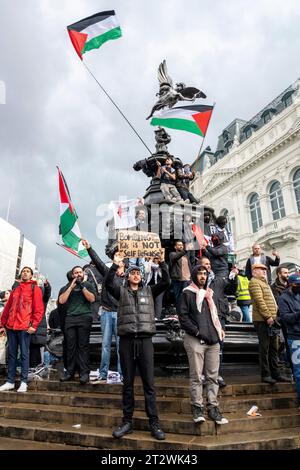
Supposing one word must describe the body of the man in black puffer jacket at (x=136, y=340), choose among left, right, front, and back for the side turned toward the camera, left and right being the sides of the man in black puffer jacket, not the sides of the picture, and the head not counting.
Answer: front

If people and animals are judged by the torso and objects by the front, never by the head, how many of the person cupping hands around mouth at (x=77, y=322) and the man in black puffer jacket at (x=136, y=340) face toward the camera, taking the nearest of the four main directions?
2

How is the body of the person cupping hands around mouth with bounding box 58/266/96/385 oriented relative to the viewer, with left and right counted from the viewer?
facing the viewer

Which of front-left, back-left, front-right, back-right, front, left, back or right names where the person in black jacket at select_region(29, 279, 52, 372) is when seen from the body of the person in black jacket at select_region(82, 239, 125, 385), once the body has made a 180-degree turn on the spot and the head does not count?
left

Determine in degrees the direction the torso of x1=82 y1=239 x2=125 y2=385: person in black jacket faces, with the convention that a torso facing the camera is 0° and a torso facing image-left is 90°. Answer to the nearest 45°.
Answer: approximately 45°

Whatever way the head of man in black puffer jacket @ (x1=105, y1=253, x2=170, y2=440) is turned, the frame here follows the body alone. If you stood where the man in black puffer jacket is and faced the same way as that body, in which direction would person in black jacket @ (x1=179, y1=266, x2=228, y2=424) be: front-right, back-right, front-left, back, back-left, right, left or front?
left

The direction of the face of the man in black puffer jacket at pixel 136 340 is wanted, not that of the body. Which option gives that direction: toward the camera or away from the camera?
toward the camera
